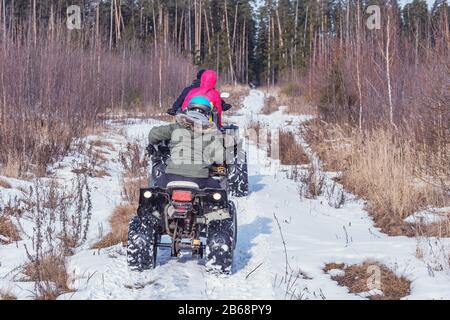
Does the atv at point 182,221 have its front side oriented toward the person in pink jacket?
yes

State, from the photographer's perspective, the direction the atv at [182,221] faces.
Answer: facing away from the viewer

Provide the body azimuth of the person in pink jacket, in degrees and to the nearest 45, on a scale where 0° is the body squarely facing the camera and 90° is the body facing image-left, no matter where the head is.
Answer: approximately 180°

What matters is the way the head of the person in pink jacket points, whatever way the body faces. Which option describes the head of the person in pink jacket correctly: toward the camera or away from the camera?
away from the camera

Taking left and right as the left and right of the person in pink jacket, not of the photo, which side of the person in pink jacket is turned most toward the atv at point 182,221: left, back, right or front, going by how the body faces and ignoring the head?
back

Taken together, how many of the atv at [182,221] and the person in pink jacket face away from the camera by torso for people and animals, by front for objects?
2
